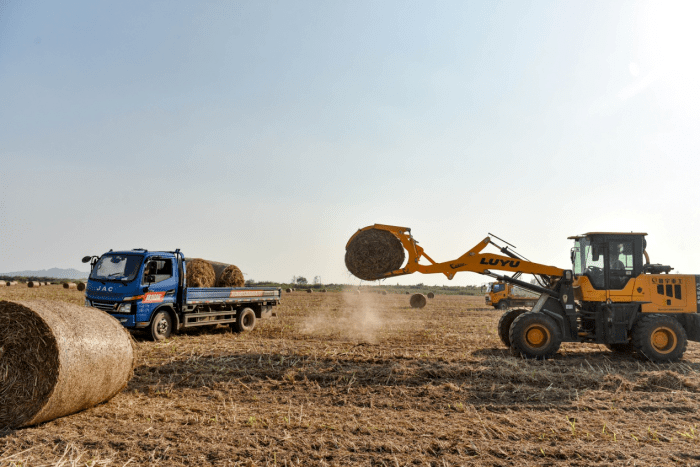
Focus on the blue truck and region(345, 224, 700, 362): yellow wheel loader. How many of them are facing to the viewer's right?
0

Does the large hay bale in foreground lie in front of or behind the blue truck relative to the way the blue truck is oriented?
in front

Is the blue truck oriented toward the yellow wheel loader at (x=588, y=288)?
no

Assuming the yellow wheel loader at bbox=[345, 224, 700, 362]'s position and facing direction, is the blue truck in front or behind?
in front

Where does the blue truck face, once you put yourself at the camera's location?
facing the viewer and to the left of the viewer

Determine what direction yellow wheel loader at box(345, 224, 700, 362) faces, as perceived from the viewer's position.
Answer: facing to the left of the viewer

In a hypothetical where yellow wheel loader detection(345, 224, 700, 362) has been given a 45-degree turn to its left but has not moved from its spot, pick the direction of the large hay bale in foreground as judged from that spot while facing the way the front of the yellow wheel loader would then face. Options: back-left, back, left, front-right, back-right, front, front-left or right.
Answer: front

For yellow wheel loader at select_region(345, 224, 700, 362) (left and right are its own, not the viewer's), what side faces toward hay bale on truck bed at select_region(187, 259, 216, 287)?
front
